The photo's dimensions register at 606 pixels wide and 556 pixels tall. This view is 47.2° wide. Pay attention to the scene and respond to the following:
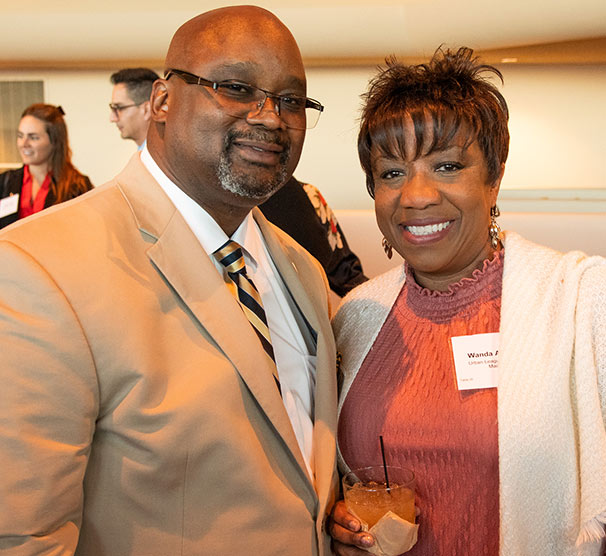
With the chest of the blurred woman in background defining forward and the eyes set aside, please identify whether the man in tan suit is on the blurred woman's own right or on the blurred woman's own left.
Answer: on the blurred woman's own left

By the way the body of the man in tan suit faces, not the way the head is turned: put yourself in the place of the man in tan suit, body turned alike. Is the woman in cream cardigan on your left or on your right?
on your left

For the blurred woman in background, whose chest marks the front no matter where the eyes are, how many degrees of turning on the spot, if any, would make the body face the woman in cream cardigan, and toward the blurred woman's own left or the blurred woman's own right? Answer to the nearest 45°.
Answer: approximately 45° to the blurred woman's own left

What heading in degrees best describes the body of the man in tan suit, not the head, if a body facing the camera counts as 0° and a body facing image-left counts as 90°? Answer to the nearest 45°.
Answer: approximately 315°

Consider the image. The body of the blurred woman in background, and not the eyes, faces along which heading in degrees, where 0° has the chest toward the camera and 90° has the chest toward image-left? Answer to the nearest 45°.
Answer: approximately 45°

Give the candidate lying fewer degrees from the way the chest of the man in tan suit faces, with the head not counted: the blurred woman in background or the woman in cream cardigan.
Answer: the woman in cream cardigan
